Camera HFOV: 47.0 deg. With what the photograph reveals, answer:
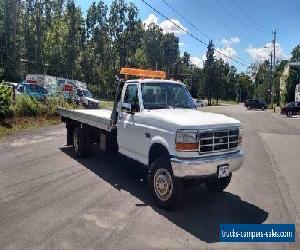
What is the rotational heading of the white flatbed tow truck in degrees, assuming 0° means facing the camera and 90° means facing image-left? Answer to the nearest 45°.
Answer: approximately 315°

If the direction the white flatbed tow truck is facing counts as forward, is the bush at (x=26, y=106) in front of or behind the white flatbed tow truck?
behind

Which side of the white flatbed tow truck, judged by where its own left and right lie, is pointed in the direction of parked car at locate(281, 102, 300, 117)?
left

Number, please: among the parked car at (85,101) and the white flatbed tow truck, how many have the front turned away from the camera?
0

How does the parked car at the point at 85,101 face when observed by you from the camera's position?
facing the viewer and to the right of the viewer

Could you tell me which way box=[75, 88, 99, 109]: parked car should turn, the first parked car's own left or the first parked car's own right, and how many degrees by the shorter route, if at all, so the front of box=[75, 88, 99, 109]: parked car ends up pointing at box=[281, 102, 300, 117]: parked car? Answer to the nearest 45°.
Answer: approximately 45° to the first parked car's own left
